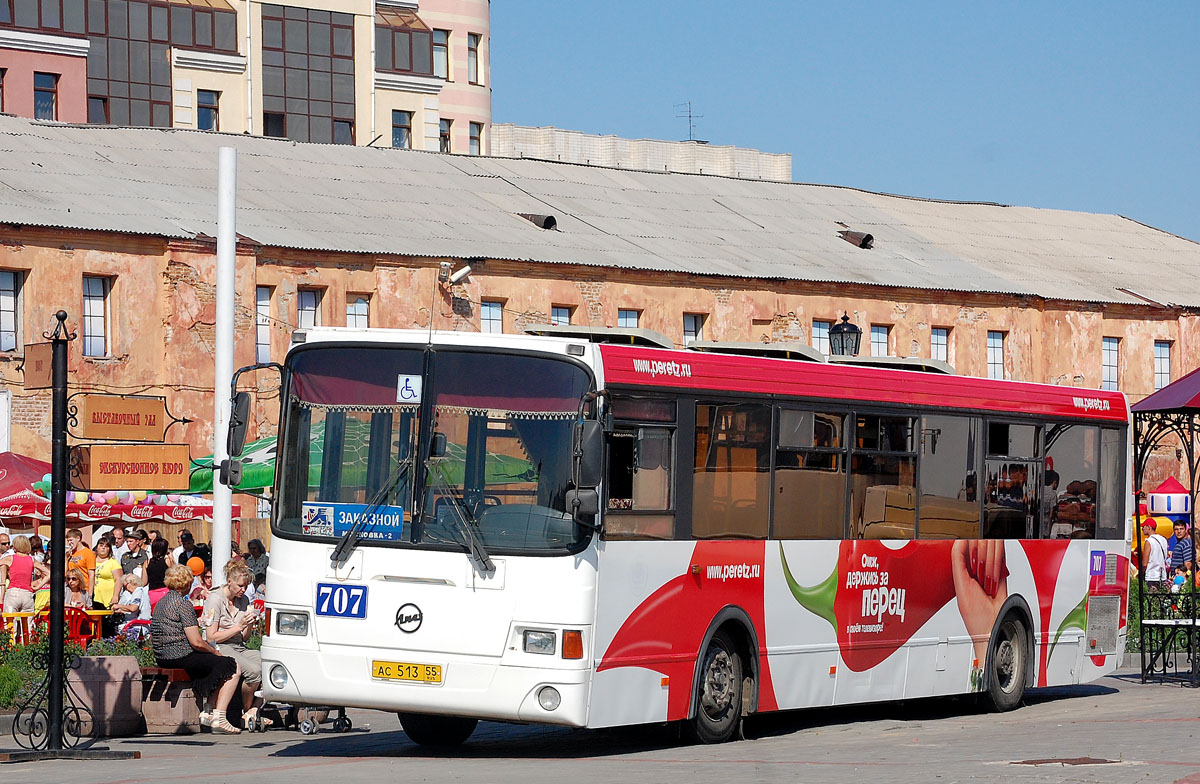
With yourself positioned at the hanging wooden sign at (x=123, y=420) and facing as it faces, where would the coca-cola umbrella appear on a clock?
The coca-cola umbrella is roughly at 6 o'clock from the hanging wooden sign.

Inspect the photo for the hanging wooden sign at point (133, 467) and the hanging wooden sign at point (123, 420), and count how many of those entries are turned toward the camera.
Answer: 2

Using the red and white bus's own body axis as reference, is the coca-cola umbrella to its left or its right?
on its right

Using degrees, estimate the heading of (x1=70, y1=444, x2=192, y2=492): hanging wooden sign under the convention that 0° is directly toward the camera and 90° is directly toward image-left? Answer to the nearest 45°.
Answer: approximately 0°
